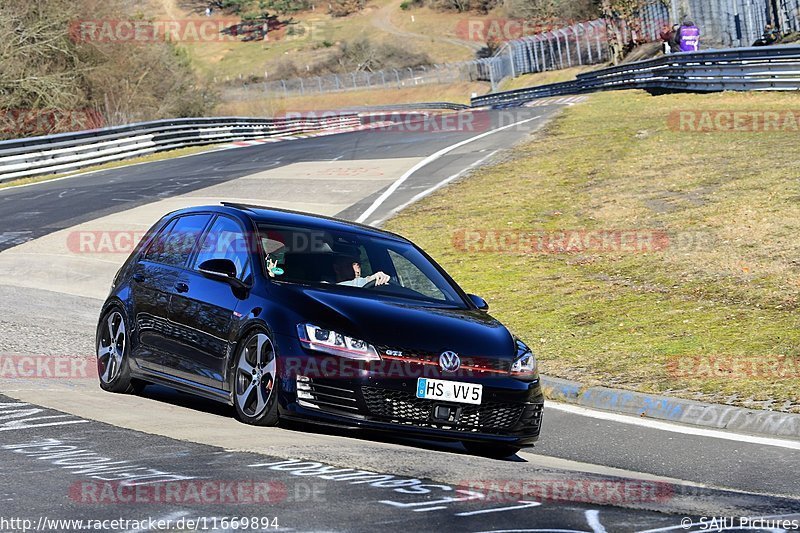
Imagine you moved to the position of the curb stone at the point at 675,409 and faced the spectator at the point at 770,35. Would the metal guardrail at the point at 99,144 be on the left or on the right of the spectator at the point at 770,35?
left

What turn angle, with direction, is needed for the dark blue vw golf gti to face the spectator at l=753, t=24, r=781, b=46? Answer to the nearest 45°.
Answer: approximately 90° to its left

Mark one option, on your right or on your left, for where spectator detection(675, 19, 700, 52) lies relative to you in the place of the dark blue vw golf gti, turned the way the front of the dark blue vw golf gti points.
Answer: on your left

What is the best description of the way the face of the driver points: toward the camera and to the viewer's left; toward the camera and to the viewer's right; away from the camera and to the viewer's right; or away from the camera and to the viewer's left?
toward the camera and to the viewer's right

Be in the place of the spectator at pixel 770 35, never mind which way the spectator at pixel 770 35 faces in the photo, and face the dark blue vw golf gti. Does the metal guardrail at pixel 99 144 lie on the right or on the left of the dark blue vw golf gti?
right

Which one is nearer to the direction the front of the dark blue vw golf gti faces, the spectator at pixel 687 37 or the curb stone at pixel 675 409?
the curb stone

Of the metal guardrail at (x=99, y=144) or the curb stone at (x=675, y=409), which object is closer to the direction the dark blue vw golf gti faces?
the curb stone

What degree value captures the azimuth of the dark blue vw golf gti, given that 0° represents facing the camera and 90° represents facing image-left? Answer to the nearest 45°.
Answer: approximately 315°

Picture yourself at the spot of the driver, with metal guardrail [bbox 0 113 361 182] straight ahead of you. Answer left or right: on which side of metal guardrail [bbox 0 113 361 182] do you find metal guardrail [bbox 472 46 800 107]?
right

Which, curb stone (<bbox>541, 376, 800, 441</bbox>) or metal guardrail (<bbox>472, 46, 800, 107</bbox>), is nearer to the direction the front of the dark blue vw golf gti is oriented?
the curb stone

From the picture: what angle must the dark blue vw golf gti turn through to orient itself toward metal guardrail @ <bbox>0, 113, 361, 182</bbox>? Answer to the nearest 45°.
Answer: approximately 135° to its left

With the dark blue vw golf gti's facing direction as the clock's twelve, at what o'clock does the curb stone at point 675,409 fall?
The curb stone is roughly at 10 o'clock from the dark blue vw golf gti.
